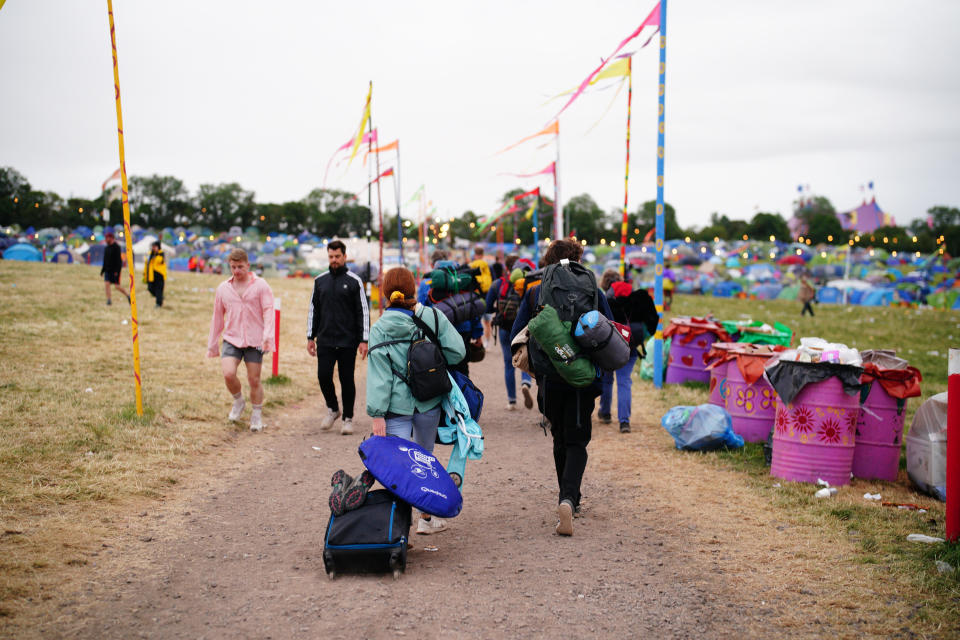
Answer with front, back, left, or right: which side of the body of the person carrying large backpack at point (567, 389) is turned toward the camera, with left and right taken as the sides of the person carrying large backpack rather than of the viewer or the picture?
back

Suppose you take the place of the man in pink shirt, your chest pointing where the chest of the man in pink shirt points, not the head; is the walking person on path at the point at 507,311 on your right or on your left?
on your left

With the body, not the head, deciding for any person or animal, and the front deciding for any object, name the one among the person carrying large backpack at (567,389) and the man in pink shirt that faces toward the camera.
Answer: the man in pink shirt

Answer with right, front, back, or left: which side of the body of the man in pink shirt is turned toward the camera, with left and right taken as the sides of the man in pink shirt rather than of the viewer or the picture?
front

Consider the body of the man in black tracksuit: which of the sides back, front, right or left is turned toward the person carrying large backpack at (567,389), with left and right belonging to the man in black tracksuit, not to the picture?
front

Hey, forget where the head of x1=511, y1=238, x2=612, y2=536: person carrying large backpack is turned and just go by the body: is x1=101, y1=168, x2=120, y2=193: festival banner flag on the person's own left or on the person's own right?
on the person's own left

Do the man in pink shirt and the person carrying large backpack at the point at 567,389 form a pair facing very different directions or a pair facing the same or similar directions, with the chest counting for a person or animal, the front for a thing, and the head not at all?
very different directions

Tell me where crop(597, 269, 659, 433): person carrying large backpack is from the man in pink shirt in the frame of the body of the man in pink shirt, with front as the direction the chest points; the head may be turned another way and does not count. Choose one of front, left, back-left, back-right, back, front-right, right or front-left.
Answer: left

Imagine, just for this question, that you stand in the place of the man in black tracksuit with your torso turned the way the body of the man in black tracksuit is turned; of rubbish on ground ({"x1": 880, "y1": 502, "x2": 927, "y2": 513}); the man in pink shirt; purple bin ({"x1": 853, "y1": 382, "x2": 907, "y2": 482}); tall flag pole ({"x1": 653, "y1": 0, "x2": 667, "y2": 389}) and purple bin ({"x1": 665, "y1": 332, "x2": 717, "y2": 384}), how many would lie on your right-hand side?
1

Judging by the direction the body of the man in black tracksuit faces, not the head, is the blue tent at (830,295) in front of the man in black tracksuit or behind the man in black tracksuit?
behind

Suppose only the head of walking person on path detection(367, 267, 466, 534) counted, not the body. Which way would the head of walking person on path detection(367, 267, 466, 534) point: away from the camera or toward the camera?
away from the camera

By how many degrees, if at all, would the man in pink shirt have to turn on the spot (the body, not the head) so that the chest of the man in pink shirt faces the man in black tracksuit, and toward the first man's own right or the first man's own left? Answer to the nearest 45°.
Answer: approximately 90° to the first man's own left

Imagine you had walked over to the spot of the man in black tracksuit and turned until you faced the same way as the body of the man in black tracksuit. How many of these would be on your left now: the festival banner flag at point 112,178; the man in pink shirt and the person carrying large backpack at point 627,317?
1

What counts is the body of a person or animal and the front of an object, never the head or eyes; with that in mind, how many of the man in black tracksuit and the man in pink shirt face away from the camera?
0

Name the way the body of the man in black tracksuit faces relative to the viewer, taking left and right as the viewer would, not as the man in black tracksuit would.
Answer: facing the viewer

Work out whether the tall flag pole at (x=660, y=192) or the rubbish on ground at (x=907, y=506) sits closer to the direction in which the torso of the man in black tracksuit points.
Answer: the rubbish on ground

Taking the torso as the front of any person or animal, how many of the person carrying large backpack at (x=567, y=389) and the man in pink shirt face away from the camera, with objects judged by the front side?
1
